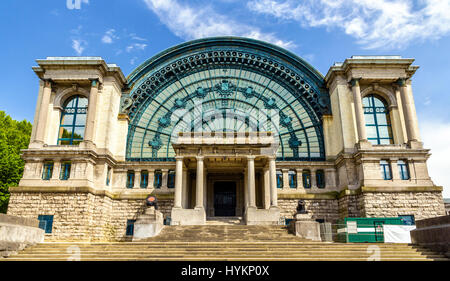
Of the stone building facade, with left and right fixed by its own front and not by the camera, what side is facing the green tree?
right

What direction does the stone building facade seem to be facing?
toward the camera

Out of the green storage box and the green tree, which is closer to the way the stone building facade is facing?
the green storage box

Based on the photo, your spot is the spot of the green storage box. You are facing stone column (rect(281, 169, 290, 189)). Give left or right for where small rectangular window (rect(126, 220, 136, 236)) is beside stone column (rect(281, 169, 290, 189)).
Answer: left
